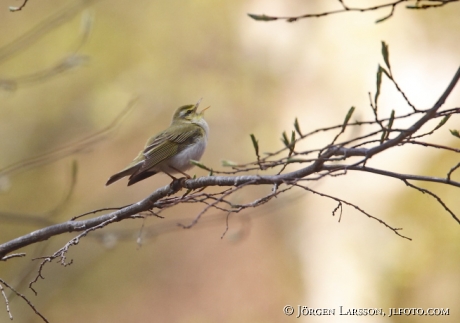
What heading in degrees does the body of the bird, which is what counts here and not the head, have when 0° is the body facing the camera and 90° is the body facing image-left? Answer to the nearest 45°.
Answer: approximately 270°
